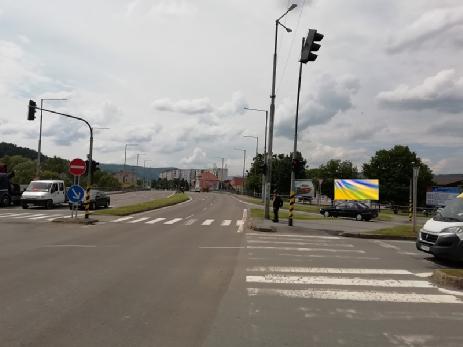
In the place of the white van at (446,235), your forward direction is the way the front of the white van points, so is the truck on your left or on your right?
on your right

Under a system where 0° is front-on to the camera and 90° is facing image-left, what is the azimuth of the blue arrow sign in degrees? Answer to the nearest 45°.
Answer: approximately 0°

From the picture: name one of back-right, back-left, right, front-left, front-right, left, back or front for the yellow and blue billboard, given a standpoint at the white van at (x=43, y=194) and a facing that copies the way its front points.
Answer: back-left

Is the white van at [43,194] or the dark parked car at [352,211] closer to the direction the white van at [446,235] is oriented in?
the white van

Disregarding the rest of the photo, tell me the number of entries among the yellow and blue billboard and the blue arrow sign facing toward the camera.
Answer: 2

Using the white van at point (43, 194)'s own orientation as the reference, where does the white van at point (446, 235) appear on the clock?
the white van at point (446, 235) is roughly at 10 o'clock from the white van at point (43, 194).

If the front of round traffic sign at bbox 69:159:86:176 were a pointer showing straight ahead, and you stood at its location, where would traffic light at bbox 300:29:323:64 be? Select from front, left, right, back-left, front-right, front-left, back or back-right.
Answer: front-left
